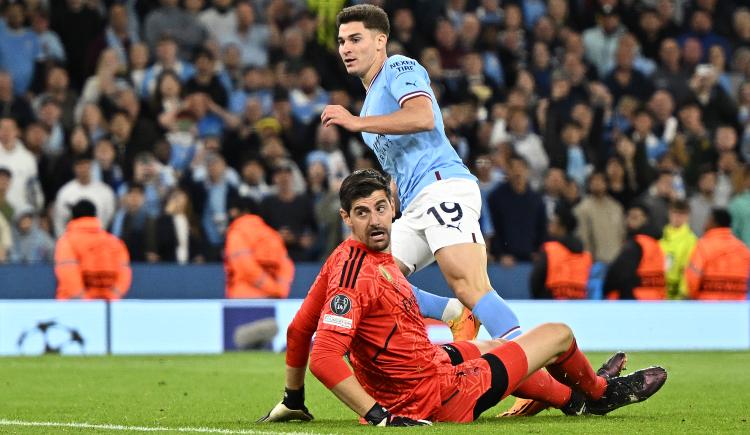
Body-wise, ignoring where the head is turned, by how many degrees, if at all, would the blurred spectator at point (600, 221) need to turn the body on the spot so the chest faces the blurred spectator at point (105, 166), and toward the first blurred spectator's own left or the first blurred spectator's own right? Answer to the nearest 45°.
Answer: approximately 90° to the first blurred spectator's own right

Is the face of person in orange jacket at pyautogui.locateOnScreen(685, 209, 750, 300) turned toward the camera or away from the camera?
away from the camera

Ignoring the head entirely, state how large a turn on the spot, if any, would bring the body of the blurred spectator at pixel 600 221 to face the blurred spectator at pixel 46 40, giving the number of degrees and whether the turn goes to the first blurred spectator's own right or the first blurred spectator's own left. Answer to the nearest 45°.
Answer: approximately 90° to the first blurred spectator's own right

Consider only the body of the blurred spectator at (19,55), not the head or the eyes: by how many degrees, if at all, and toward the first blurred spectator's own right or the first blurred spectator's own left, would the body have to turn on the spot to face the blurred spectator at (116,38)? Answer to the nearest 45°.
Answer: approximately 90° to the first blurred spectator's own left

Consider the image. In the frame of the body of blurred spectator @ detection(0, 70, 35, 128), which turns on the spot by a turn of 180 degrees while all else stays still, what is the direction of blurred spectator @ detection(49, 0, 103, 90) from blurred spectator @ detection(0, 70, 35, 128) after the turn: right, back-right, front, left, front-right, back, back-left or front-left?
front-right

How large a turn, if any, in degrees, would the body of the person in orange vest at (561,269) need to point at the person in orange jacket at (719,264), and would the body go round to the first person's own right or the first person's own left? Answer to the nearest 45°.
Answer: approximately 135° to the first person's own right

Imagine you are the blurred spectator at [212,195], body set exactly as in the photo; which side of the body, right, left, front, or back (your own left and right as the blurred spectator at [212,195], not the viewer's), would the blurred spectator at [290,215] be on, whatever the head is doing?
left

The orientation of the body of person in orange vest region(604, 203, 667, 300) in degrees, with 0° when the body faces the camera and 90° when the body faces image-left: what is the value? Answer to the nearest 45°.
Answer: approximately 135°

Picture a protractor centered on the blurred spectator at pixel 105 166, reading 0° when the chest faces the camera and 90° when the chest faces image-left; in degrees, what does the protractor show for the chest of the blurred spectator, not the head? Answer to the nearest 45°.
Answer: approximately 0°

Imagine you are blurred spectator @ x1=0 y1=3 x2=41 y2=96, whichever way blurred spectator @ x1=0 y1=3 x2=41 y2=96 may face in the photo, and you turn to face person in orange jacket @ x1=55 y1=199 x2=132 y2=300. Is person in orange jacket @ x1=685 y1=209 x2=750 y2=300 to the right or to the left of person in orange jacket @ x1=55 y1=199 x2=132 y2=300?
left
